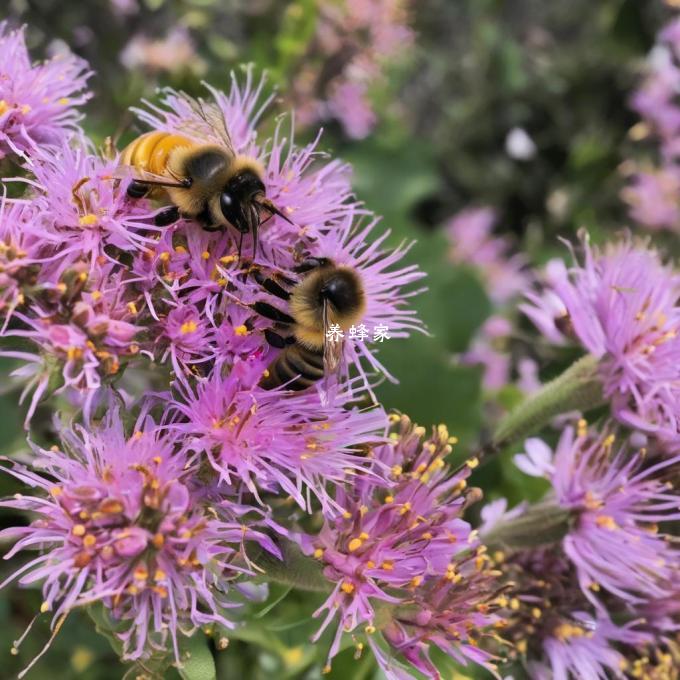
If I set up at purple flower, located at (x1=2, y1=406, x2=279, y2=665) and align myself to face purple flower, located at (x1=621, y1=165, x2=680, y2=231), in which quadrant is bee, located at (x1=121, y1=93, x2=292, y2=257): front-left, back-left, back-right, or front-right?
front-left

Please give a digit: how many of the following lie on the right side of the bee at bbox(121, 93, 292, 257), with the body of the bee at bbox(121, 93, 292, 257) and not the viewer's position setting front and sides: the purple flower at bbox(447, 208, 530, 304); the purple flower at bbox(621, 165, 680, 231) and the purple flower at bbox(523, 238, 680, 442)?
0

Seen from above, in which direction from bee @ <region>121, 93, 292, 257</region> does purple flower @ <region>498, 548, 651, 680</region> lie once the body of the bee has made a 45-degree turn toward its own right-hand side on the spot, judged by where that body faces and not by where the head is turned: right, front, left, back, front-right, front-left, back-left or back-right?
left

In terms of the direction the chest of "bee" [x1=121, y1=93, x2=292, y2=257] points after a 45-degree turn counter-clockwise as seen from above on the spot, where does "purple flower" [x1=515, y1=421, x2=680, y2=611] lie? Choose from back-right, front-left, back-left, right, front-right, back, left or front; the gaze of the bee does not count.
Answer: front

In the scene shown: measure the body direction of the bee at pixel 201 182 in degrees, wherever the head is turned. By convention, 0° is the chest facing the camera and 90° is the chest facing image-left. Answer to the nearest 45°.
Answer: approximately 315°
